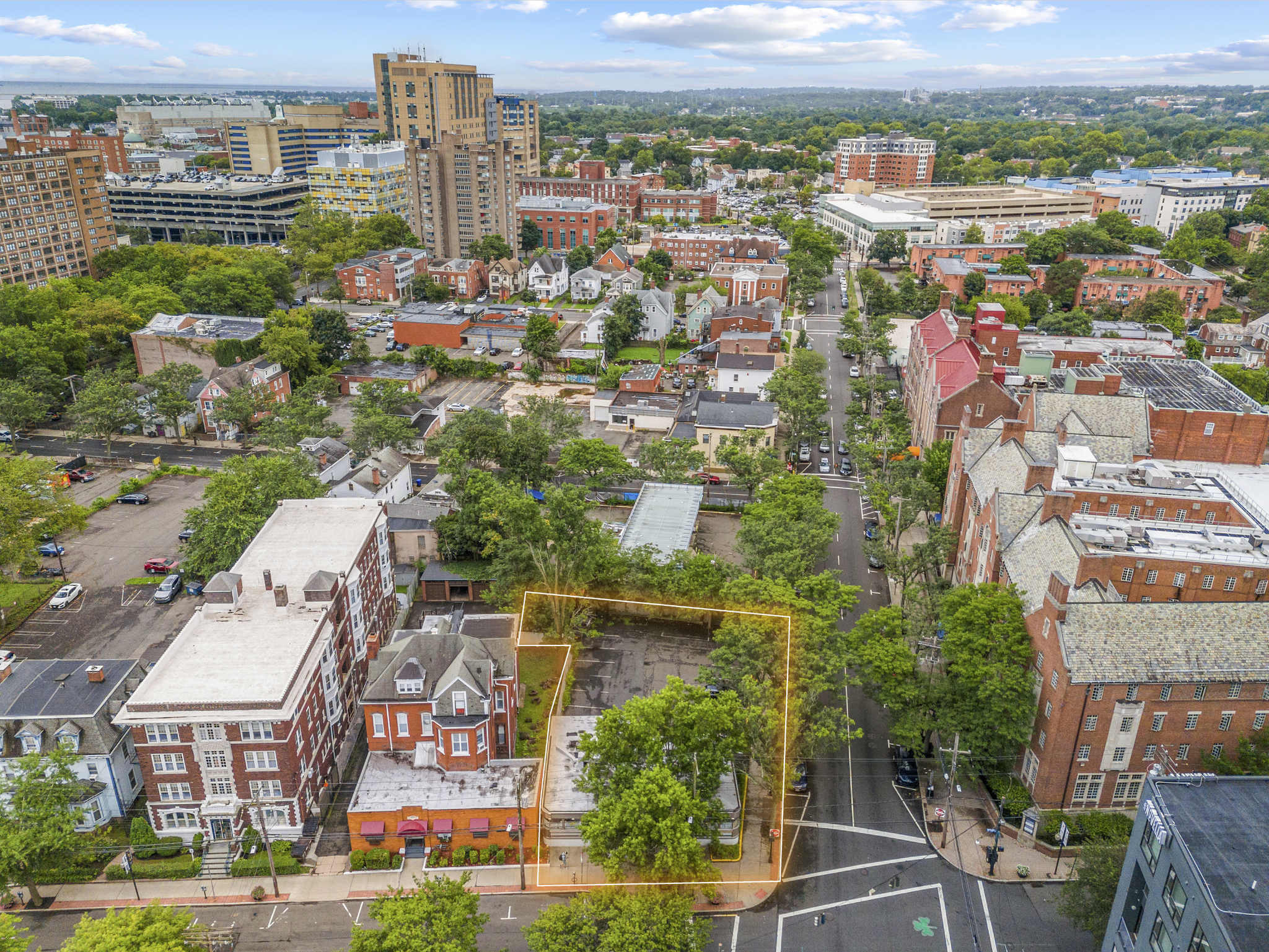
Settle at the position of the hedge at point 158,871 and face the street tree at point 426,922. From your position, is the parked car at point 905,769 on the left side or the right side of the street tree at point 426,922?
left

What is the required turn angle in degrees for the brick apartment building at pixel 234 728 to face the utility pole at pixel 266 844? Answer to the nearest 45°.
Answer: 0° — it already faces it

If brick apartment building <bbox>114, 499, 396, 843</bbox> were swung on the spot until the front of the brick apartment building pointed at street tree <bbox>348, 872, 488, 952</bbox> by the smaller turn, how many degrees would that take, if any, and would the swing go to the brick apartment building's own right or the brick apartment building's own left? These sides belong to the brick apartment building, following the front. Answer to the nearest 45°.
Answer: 0° — it already faces it

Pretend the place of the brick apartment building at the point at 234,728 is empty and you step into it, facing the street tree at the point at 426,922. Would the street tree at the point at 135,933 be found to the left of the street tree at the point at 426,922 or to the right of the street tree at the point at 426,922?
right

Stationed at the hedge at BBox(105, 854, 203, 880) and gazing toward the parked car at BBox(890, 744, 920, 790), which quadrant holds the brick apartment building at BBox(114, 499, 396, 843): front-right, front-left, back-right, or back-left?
front-left

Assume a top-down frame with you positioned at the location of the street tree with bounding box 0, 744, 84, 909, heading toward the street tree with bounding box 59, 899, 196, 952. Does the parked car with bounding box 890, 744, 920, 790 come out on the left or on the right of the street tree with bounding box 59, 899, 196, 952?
left

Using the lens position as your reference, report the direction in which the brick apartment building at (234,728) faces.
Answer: facing the viewer
